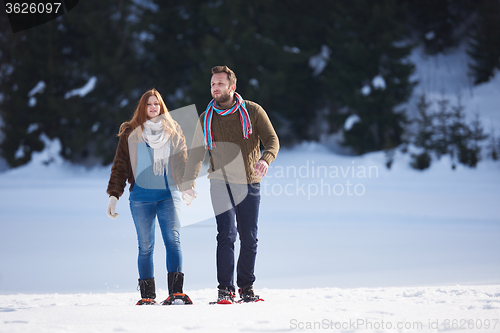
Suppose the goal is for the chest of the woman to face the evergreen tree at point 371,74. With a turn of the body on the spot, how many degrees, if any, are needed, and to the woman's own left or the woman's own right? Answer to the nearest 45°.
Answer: approximately 135° to the woman's own left

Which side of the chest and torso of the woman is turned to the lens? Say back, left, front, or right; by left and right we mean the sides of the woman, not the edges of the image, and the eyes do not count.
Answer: front

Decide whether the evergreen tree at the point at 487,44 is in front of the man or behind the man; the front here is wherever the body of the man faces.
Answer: behind

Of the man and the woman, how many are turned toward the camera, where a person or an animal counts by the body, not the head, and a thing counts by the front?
2

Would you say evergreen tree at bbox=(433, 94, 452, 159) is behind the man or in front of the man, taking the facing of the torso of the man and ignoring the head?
behind

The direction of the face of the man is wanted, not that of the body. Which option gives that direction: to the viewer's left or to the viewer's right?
to the viewer's left

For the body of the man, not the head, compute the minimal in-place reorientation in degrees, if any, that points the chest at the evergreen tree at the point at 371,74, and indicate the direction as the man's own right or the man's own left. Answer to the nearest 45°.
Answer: approximately 180°

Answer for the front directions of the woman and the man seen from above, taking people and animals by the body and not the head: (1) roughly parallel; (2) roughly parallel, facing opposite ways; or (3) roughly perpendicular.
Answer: roughly parallel

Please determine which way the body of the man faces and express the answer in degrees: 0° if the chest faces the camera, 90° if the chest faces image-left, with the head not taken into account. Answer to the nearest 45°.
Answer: approximately 0°
